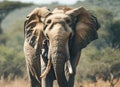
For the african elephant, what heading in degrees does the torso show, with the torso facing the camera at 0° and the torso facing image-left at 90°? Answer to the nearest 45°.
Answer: approximately 0°
